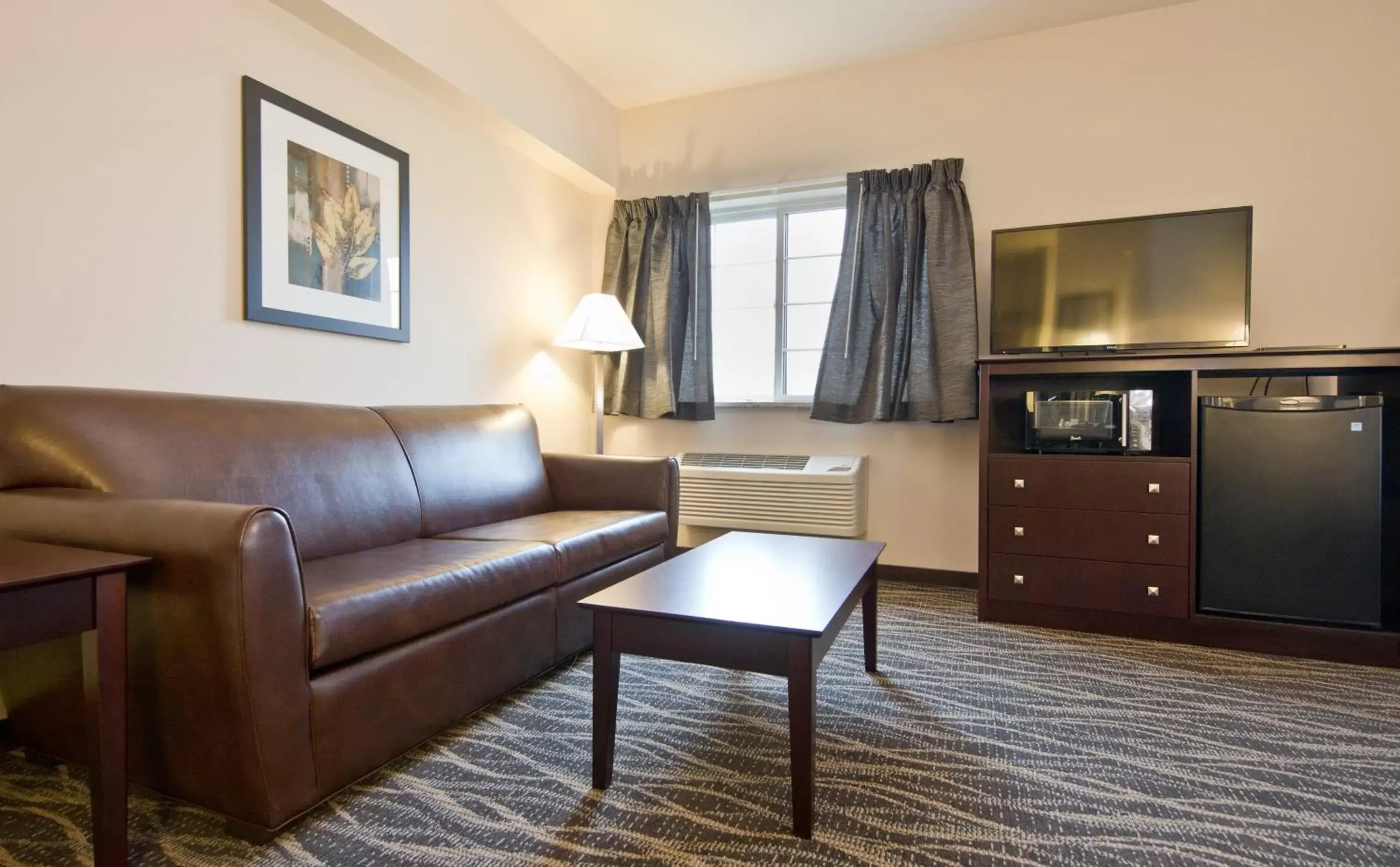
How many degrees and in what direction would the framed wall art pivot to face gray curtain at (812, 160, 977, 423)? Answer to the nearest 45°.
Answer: approximately 45° to its left

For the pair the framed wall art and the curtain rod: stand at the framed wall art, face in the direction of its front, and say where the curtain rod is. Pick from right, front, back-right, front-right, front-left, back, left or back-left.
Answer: front-left

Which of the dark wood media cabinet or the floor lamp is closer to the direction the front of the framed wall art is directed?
the dark wood media cabinet

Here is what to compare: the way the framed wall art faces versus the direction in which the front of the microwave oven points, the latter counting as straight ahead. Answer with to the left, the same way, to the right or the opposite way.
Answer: to the left

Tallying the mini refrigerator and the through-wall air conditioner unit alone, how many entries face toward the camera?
2

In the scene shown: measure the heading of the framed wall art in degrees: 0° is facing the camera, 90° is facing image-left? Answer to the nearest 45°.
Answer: approximately 315°

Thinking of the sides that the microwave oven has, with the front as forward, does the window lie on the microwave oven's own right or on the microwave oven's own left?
on the microwave oven's own right

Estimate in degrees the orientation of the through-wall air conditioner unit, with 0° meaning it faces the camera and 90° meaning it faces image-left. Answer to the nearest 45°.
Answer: approximately 0°

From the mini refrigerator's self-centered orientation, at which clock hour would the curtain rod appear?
The curtain rod is roughly at 3 o'clock from the mini refrigerator.

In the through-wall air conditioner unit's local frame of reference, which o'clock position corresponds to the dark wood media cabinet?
The dark wood media cabinet is roughly at 10 o'clock from the through-wall air conditioner unit.

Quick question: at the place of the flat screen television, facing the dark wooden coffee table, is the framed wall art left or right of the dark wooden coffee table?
right

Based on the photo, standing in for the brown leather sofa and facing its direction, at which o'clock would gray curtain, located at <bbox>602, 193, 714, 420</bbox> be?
The gray curtain is roughly at 9 o'clock from the brown leather sofa.

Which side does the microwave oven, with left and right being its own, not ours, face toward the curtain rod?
right

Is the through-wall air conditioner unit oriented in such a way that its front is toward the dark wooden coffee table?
yes
